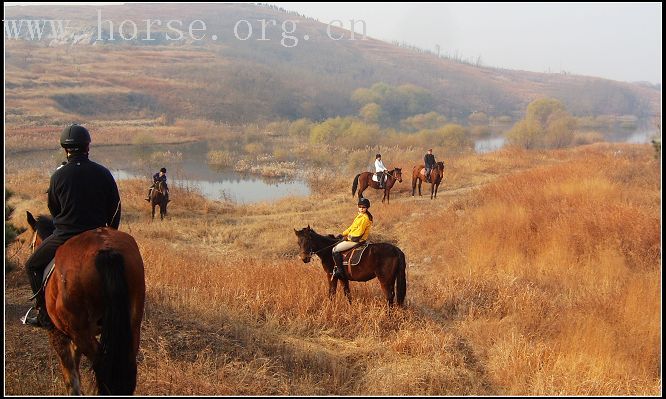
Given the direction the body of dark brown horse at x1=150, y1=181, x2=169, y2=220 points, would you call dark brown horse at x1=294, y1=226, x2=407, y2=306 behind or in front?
in front

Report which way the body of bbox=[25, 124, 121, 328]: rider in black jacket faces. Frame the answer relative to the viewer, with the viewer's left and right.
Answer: facing away from the viewer and to the left of the viewer

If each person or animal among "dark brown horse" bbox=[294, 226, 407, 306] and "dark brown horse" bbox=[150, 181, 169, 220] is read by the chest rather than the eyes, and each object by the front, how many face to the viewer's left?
1

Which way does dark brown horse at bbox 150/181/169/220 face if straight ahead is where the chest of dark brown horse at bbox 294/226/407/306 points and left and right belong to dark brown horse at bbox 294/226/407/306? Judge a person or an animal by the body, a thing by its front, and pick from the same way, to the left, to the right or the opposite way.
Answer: to the left

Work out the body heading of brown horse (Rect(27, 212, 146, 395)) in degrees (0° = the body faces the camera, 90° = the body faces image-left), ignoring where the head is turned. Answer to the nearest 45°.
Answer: approximately 135°

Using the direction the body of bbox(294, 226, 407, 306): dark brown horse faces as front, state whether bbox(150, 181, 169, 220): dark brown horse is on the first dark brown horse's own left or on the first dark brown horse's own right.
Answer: on the first dark brown horse's own right

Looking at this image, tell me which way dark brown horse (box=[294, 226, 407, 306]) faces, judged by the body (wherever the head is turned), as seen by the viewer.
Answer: to the viewer's left

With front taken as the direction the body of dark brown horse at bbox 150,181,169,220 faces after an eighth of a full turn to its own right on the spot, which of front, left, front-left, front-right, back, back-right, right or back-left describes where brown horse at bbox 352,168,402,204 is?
back-left

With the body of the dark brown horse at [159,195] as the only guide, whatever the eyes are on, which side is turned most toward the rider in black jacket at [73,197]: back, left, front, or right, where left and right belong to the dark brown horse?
front

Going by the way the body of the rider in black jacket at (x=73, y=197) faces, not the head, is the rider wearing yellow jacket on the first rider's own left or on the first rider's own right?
on the first rider's own right

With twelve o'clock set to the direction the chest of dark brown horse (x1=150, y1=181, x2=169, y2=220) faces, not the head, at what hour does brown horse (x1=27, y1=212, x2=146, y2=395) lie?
The brown horse is roughly at 12 o'clock from the dark brown horse.

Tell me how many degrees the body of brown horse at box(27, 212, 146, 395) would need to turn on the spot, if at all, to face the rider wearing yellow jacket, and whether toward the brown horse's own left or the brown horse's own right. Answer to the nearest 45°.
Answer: approximately 90° to the brown horse's own right
